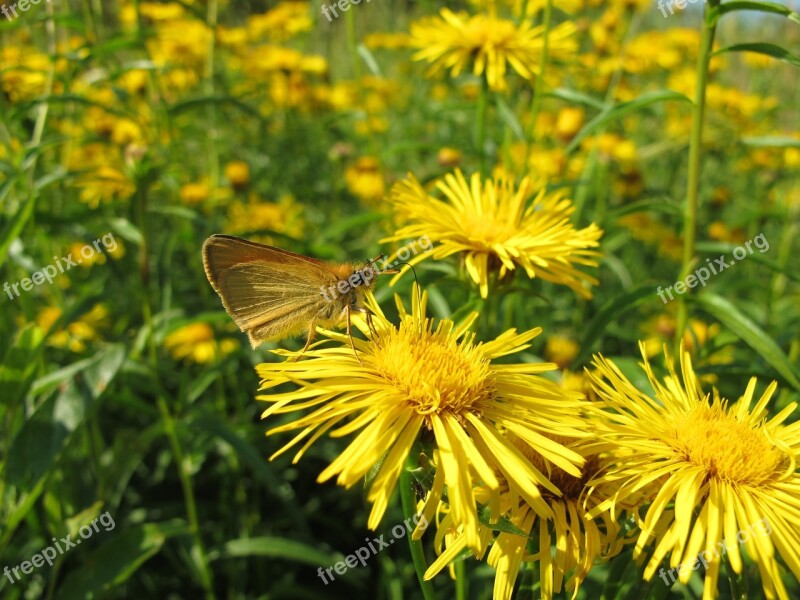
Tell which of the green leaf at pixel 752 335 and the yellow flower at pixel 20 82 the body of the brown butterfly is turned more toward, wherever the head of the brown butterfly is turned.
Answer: the green leaf

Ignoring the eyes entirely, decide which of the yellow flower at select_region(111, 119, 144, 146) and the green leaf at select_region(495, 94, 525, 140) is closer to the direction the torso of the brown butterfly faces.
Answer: the green leaf

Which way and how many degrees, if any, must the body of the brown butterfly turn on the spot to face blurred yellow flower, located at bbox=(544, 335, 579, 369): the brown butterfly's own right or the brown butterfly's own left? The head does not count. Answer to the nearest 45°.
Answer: approximately 45° to the brown butterfly's own left

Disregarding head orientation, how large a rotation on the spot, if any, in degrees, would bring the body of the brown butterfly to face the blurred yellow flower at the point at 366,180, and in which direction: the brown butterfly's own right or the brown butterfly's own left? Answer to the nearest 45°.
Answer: approximately 90° to the brown butterfly's own left

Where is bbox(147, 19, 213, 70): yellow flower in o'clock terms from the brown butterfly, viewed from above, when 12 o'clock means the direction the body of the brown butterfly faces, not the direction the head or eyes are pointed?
The yellow flower is roughly at 9 o'clock from the brown butterfly.

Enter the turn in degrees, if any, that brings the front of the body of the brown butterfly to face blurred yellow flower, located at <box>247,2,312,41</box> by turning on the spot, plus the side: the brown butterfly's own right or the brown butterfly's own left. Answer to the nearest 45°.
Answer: approximately 90° to the brown butterfly's own left

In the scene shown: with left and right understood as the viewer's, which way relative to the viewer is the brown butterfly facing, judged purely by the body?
facing to the right of the viewer
